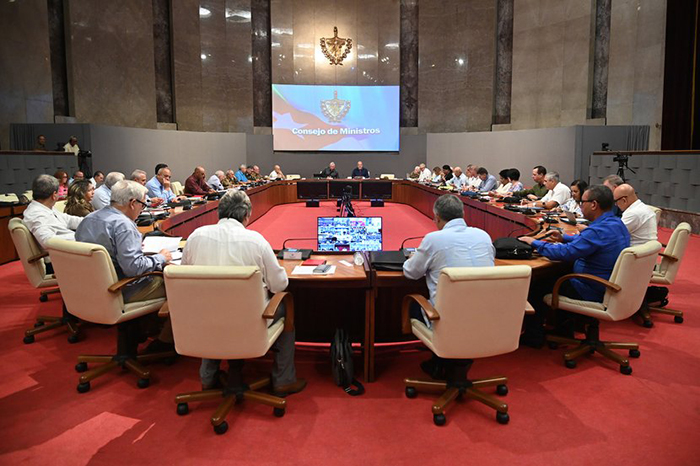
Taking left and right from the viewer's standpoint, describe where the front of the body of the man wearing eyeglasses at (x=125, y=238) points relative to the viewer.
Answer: facing away from the viewer and to the right of the viewer

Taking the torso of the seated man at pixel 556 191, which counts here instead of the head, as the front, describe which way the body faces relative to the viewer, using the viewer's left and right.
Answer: facing to the left of the viewer

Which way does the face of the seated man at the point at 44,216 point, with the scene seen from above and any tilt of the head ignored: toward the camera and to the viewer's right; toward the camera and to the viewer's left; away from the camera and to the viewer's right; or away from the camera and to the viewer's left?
away from the camera and to the viewer's right

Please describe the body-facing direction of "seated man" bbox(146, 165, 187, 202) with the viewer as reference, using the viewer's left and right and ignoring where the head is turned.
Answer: facing the viewer and to the right of the viewer

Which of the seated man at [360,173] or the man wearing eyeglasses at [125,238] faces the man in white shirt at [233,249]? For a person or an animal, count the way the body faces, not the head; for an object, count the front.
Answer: the seated man

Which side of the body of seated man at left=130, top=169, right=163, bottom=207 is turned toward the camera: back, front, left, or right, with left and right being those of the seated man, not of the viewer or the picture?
right

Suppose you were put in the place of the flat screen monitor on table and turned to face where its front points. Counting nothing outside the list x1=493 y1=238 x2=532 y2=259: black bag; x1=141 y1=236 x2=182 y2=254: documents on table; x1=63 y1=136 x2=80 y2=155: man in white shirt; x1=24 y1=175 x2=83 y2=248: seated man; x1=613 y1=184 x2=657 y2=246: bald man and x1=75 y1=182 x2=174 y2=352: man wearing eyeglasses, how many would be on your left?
2

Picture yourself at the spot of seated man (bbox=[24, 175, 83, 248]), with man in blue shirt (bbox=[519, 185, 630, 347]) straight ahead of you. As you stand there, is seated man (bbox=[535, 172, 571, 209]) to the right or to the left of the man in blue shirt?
left

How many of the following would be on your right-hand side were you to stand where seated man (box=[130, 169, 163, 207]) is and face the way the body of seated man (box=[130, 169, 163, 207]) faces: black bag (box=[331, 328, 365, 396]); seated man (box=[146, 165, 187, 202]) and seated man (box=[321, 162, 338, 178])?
1

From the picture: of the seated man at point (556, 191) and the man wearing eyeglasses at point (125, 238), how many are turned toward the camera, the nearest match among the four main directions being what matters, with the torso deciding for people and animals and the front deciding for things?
0

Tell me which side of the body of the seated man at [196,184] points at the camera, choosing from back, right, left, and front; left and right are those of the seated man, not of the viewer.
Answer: right

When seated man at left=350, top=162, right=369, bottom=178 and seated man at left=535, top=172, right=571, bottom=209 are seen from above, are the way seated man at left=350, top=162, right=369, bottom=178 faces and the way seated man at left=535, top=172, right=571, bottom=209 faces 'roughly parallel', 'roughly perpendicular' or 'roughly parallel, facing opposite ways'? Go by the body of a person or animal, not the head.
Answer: roughly perpendicular

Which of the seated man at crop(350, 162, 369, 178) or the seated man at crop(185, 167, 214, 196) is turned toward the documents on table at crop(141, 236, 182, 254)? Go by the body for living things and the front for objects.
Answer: the seated man at crop(350, 162, 369, 178)

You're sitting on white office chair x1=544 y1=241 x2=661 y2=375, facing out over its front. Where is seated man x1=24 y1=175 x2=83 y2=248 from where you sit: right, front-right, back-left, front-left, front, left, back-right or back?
front-left
